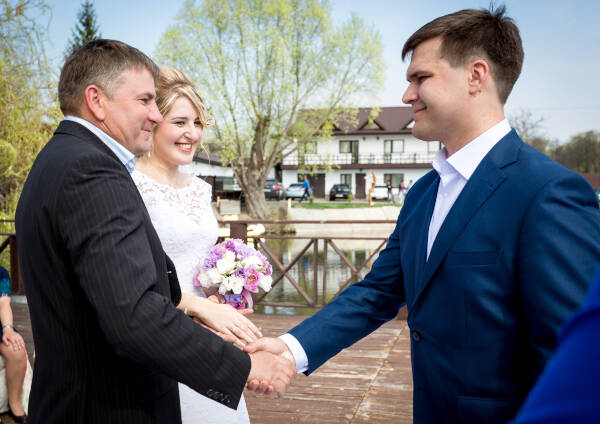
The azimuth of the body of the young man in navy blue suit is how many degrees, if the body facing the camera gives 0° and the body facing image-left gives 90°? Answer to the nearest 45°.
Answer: approximately 45°

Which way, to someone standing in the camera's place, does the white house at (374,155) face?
facing the viewer

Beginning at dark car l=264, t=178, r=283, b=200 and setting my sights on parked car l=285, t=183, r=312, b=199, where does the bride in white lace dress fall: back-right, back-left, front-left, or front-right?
back-right

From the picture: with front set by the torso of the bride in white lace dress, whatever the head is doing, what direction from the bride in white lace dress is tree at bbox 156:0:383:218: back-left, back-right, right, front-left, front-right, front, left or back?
back-left

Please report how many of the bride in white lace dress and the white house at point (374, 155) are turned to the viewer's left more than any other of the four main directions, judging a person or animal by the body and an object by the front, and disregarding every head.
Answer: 0

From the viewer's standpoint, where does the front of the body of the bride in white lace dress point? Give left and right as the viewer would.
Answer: facing the viewer and to the right of the viewer

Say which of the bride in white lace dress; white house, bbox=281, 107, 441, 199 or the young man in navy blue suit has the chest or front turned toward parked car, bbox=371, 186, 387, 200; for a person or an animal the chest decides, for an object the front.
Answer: the white house

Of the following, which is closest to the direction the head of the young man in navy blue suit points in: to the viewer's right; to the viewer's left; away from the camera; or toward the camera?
to the viewer's left

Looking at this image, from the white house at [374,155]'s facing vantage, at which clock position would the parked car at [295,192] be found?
The parked car is roughly at 1 o'clock from the white house.

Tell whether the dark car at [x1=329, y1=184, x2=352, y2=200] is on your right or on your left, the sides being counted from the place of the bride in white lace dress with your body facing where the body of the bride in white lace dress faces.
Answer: on your left

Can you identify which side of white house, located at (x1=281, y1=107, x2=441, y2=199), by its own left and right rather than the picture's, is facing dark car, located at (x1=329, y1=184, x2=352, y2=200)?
front

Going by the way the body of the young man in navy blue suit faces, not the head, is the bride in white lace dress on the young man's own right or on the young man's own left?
on the young man's own right

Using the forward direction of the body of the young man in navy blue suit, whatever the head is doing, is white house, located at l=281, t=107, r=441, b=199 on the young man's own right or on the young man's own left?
on the young man's own right

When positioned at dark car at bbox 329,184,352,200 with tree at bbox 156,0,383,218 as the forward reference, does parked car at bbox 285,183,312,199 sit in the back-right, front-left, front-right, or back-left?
front-right

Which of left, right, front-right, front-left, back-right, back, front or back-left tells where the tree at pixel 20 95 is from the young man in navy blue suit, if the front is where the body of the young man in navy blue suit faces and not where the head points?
right
